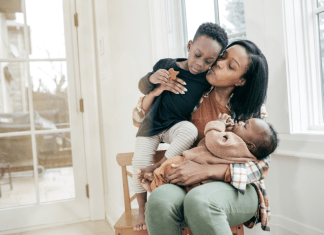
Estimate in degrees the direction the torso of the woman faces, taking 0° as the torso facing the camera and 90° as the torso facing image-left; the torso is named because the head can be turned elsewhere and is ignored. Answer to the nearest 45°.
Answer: approximately 45°

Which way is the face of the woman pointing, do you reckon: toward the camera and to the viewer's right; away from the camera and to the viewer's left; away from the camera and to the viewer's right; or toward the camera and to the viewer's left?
toward the camera and to the viewer's left

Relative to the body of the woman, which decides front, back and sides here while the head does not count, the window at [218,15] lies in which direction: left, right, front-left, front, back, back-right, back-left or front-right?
back-right
